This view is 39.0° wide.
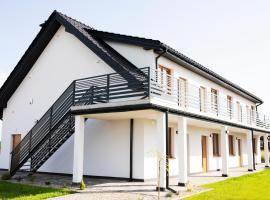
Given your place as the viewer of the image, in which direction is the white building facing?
facing the viewer and to the right of the viewer
